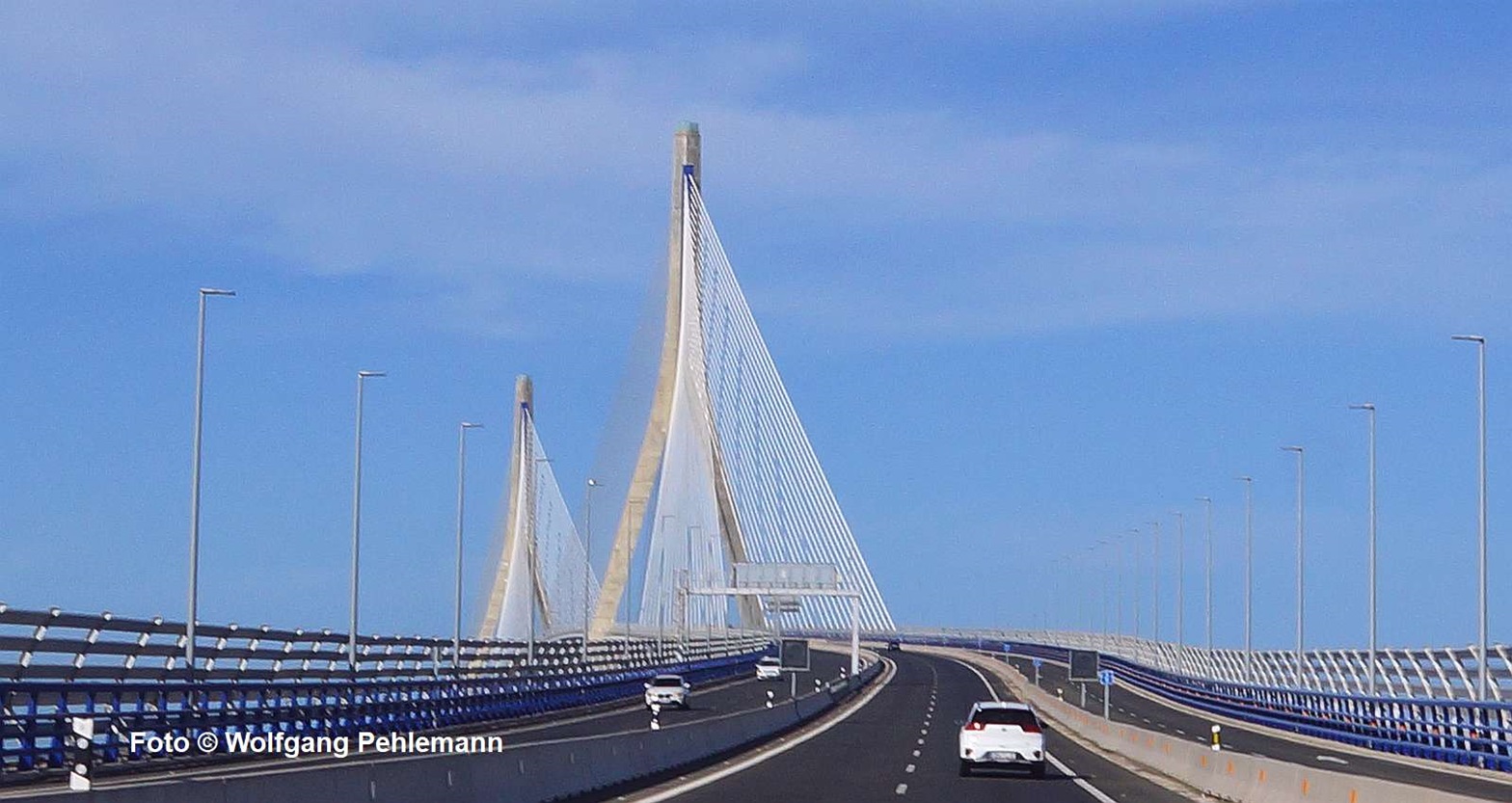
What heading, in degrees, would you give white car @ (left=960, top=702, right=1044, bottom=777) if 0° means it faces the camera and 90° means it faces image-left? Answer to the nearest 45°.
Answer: approximately 180°

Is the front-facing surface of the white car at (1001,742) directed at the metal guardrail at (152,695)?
no

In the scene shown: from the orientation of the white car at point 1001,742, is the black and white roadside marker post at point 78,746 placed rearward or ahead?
rearward
